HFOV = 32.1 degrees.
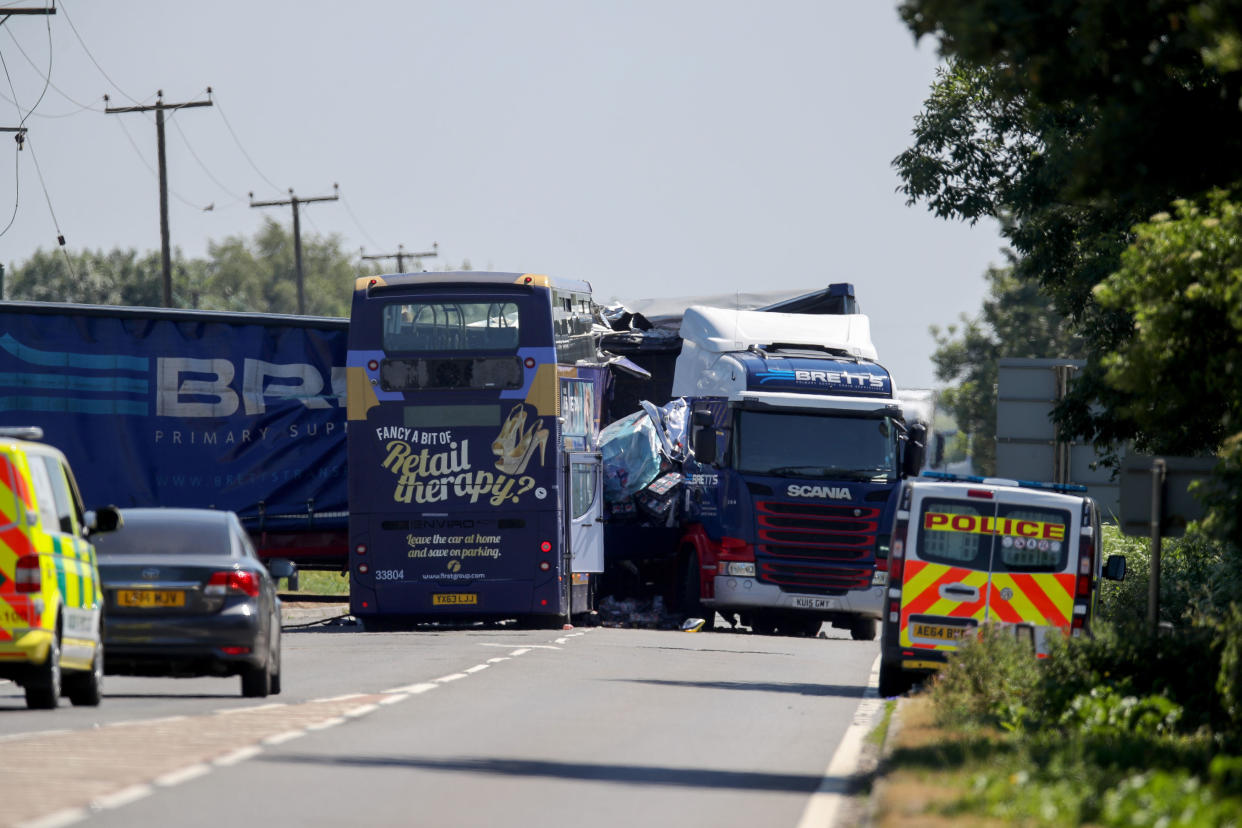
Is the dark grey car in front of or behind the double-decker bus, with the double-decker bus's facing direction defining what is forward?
behind

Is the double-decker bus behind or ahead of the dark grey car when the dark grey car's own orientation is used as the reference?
ahead

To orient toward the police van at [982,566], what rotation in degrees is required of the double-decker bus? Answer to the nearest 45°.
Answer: approximately 135° to its right

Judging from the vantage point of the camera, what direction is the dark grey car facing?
facing away from the viewer

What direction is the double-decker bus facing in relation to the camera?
away from the camera

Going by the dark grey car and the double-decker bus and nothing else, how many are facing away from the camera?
2

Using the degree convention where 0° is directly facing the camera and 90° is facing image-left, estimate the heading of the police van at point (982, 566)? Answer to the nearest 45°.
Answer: approximately 180°

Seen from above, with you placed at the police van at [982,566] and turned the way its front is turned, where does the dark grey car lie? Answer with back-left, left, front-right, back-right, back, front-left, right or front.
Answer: back-left
